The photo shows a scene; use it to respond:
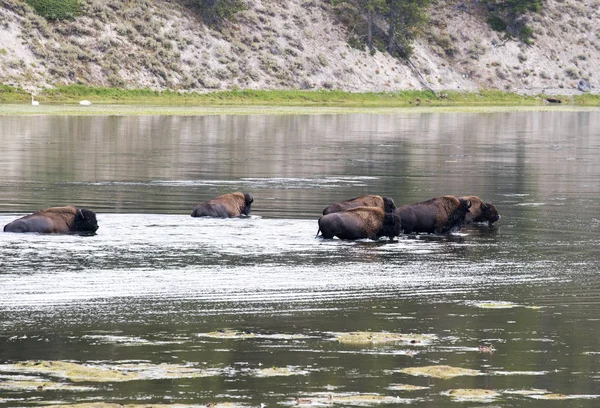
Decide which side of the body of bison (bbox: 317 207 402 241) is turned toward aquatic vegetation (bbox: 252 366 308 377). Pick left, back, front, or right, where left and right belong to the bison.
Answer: right

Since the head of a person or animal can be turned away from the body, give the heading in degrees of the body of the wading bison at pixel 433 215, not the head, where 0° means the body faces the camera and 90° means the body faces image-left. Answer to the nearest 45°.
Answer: approximately 270°

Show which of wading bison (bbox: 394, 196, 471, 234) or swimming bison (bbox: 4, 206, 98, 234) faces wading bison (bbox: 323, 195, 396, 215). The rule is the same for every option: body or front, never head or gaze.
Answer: swimming bison (bbox: 4, 206, 98, 234)

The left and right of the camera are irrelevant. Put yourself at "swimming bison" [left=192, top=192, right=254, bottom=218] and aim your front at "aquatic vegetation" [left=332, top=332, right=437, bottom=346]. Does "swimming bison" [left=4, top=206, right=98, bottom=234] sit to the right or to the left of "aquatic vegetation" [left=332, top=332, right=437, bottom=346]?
right

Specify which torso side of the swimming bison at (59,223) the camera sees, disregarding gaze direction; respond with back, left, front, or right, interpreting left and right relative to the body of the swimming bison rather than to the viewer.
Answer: right

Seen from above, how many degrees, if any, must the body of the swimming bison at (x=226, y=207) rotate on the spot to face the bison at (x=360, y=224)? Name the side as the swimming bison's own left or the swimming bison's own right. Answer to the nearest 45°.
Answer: approximately 45° to the swimming bison's own right

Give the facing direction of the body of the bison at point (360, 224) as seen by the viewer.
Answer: to the viewer's right

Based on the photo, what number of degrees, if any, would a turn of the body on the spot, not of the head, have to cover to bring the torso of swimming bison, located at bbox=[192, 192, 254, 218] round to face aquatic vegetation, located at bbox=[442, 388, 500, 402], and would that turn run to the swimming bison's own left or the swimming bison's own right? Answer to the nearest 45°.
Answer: approximately 90° to the swimming bison's own right

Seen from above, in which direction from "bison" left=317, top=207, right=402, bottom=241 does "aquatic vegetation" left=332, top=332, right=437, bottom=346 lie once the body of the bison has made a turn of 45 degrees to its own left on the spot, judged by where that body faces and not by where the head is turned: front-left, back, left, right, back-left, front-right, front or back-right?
back-right

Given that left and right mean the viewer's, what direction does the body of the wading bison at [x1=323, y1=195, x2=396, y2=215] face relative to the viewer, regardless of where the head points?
facing to the right of the viewer

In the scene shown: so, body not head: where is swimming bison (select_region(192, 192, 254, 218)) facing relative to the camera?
to the viewer's right
